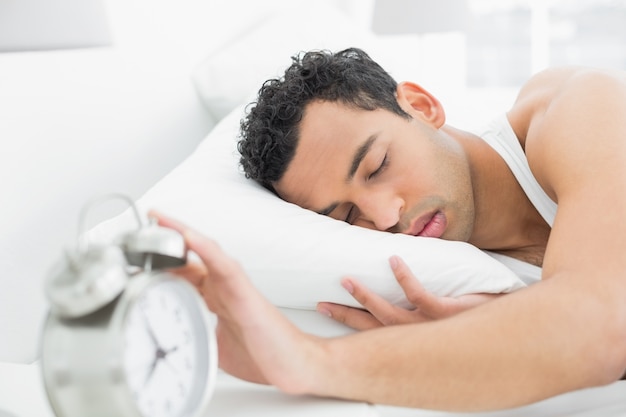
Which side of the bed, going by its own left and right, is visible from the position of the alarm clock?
right

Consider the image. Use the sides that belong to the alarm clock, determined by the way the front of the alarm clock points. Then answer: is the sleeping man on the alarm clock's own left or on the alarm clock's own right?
on the alarm clock's own left

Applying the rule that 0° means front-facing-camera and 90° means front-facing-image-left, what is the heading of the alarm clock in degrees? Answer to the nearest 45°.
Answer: approximately 315°

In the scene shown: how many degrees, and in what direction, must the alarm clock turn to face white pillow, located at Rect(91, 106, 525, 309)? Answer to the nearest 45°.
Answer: approximately 90° to its left

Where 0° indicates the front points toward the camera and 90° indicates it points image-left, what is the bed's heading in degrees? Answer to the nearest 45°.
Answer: approximately 270°

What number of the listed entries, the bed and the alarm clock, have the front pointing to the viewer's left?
0
